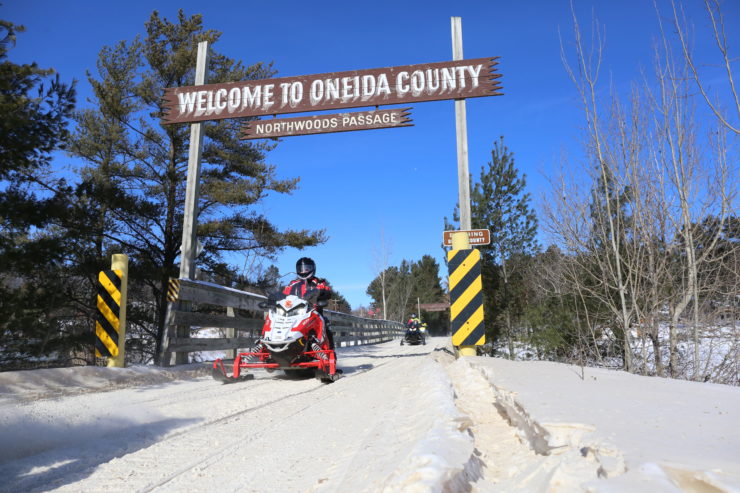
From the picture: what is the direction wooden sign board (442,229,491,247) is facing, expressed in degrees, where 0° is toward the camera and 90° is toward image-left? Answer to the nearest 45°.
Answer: approximately 0°

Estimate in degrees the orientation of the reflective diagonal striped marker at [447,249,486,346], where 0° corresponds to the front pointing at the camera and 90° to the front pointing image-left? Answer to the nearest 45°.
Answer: approximately 0°

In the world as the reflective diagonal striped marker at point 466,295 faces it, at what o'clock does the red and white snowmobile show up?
The red and white snowmobile is roughly at 2 o'clock from the reflective diagonal striped marker.
